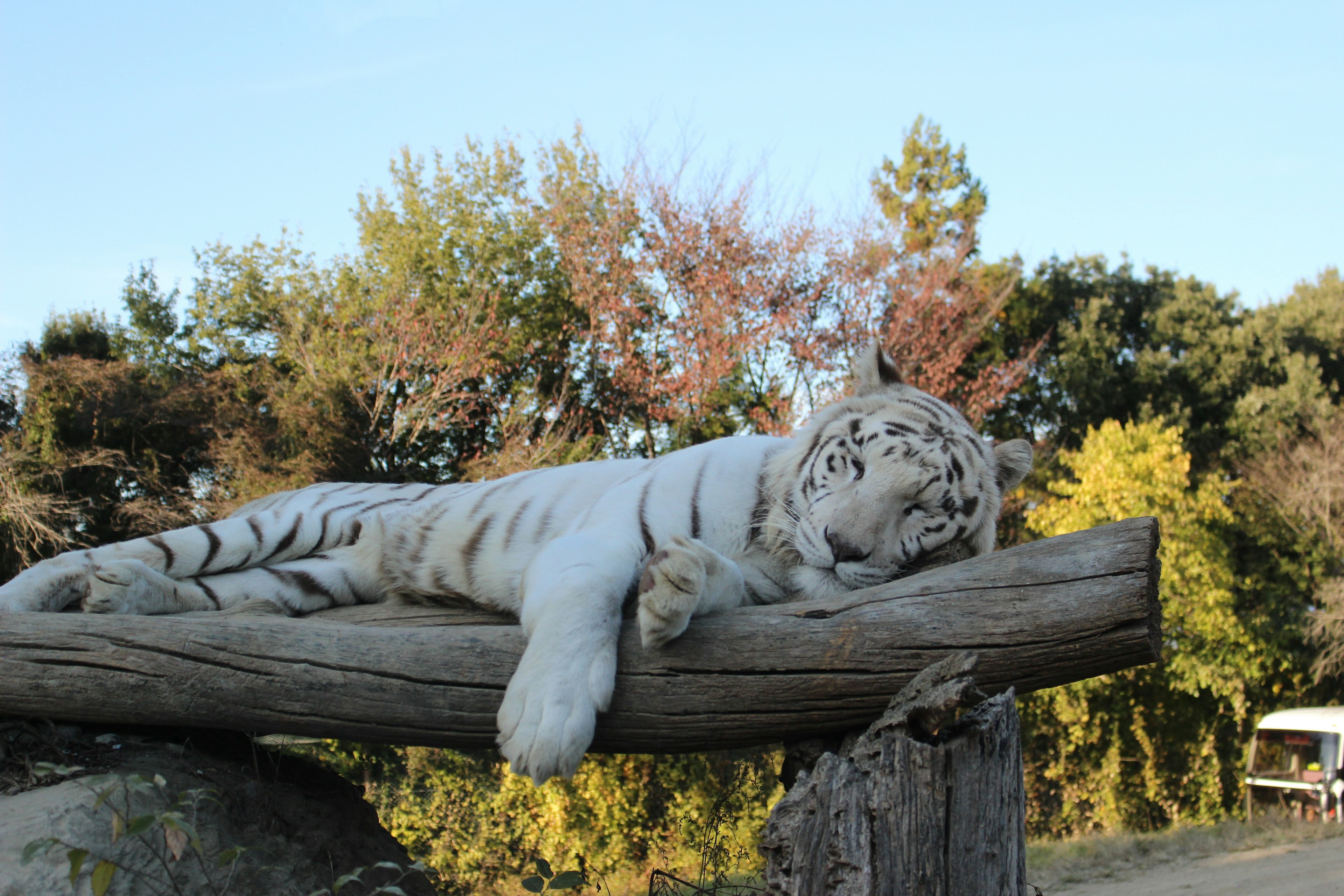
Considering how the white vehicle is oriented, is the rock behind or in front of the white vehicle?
in front

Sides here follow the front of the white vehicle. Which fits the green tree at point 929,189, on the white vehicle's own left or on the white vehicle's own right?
on the white vehicle's own right

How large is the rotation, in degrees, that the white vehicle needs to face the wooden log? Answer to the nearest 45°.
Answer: approximately 45° to its left

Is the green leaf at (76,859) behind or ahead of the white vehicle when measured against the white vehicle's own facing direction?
ahead

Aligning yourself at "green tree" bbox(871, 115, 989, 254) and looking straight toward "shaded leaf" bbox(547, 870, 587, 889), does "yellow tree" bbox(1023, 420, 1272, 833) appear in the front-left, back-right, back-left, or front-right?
front-left

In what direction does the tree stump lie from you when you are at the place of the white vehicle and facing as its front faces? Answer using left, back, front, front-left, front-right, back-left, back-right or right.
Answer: front-left

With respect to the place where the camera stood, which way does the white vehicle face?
facing the viewer and to the left of the viewer

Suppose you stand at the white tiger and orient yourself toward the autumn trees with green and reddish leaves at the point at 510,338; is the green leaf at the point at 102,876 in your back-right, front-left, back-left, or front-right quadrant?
back-left
